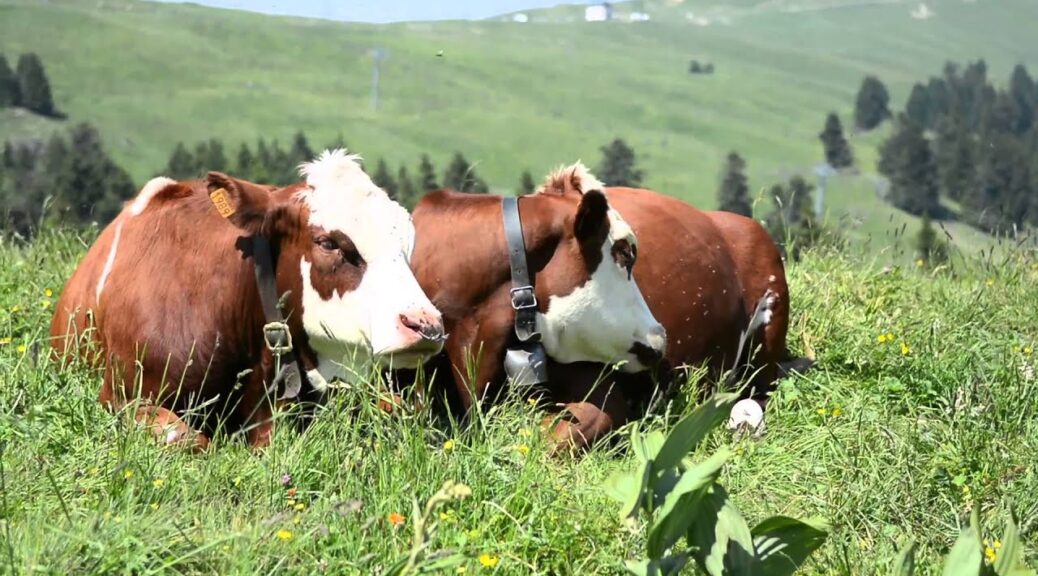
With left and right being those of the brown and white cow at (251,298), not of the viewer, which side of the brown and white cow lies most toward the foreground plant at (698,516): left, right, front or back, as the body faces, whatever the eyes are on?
front

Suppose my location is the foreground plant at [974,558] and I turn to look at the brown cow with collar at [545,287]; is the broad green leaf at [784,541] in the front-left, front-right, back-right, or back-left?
front-left

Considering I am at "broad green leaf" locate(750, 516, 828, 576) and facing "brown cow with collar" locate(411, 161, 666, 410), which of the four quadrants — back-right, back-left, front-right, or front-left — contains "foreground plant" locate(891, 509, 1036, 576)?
back-right

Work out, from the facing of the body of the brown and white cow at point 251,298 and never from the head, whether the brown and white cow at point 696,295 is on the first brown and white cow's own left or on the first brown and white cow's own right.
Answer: on the first brown and white cow's own left

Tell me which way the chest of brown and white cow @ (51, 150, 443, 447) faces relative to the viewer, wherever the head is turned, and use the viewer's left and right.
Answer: facing the viewer and to the right of the viewer
